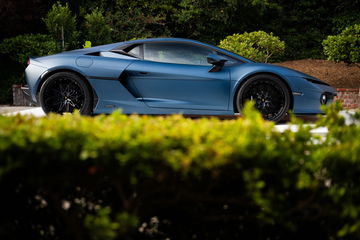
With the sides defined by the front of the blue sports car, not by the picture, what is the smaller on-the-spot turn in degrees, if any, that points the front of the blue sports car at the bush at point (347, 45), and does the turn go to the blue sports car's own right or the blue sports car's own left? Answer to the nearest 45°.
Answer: approximately 45° to the blue sports car's own left

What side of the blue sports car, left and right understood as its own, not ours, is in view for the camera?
right

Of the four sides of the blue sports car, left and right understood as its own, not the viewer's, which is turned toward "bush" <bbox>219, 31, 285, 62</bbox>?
left

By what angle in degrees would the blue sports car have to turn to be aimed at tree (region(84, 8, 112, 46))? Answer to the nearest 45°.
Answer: approximately 90° to its left

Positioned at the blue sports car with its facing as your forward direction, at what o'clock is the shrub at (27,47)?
The shrub is roughly at 8 o'clock from the blue sports car.

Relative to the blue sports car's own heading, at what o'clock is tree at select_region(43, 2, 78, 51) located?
The tree is roughly at 8 o'clock from the blue sports car.

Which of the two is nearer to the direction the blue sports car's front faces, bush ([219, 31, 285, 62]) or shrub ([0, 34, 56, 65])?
the bush

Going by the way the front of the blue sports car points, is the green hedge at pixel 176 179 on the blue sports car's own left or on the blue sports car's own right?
on the blue sports car's own right
